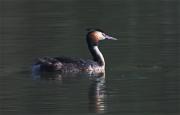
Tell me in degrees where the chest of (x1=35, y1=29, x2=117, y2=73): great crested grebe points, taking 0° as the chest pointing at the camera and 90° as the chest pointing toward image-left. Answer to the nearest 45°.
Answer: approximately 270°
